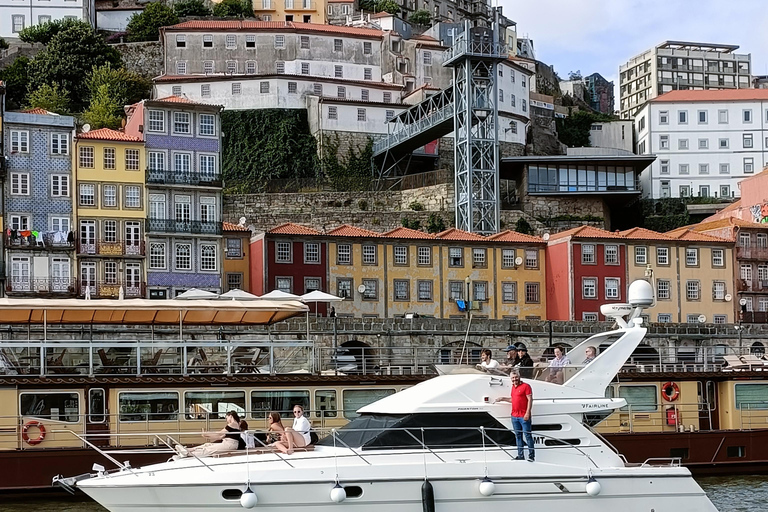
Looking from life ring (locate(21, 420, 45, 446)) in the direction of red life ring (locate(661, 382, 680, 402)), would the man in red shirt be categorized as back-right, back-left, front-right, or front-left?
front-right

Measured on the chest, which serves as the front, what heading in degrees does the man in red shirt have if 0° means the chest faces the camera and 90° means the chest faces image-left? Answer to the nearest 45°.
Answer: approximately 45°

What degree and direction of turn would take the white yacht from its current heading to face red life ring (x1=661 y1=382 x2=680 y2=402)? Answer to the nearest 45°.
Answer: approximately 135° to its right

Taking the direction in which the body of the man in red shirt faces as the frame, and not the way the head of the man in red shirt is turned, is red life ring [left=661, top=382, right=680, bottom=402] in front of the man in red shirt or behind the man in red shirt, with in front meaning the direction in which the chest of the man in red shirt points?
behind

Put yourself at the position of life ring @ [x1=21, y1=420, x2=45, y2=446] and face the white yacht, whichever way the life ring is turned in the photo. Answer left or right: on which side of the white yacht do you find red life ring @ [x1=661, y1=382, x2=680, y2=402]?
left

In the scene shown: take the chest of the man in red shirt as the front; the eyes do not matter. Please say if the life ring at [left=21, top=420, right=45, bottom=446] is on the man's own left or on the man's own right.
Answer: on the man's own right

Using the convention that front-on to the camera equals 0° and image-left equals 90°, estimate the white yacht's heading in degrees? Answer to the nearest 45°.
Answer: approximately 90°

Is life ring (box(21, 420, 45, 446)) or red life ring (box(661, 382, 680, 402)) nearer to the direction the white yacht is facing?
the life ring

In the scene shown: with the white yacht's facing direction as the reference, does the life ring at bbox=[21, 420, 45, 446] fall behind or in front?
in front

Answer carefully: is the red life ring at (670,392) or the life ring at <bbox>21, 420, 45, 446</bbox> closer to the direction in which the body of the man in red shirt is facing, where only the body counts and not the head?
the life ring
